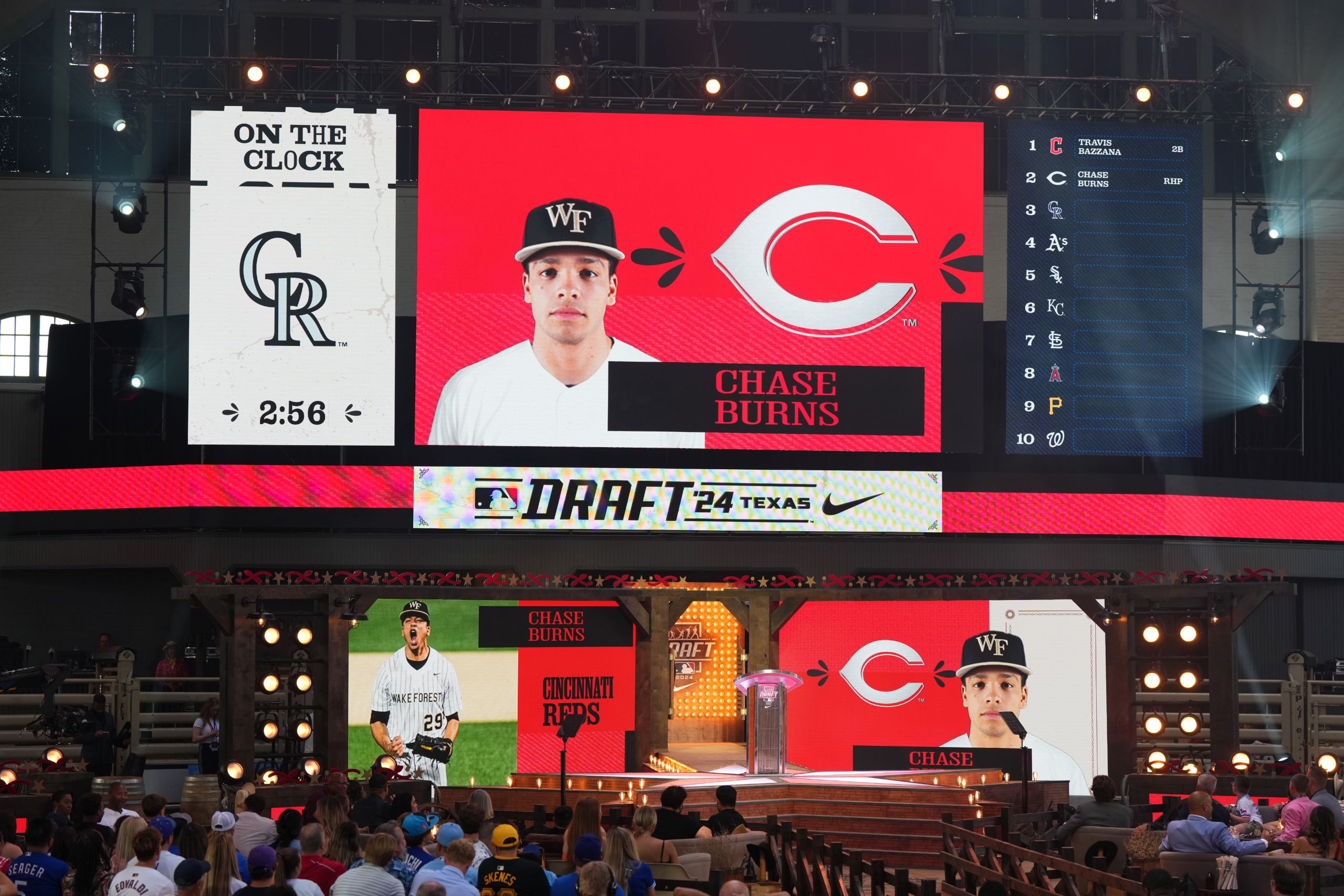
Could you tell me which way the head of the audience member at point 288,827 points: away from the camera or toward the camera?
away from the camera

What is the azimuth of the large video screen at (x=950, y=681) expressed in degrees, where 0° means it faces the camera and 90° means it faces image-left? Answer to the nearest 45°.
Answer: approximately 0°

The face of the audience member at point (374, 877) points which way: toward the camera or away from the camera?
away from the camera

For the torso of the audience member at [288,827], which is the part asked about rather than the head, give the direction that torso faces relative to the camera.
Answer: away from the camera

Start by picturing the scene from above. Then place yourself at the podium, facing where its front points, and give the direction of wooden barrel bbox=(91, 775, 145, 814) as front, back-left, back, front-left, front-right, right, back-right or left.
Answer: right

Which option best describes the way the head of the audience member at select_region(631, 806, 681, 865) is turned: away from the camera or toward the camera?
away from the camera

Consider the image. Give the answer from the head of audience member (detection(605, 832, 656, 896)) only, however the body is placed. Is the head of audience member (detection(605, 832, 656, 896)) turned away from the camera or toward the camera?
away from the camera

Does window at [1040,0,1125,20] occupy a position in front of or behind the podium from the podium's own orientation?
behind

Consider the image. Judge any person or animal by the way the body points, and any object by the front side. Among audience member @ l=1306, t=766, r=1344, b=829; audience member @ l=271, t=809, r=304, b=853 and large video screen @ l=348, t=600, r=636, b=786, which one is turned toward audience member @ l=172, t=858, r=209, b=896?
the large video screen

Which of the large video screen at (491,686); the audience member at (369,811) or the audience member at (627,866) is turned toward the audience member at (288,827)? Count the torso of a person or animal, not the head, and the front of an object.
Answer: the large video screen

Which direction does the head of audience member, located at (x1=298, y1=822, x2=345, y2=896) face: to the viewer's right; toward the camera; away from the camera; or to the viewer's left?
away from the camera

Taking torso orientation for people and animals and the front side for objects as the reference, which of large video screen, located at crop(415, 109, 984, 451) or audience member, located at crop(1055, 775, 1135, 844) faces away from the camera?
the audience member

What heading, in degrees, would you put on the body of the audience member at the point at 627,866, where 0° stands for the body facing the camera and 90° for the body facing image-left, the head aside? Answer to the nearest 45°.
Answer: approximately 225°

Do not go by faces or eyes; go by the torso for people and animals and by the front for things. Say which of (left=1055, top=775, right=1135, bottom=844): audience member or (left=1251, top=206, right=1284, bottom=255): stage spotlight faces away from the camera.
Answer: the audience member

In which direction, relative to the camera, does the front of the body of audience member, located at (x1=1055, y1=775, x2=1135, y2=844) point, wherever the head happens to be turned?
away from the camera
